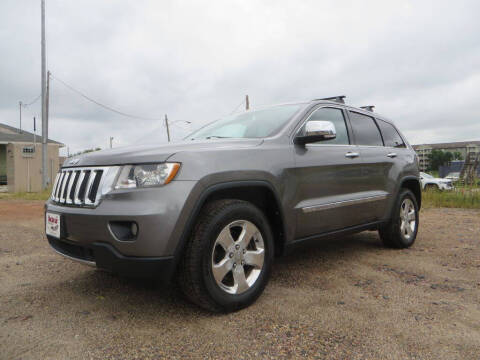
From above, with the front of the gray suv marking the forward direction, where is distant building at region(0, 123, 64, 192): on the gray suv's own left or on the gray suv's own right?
on the gray suv's own right

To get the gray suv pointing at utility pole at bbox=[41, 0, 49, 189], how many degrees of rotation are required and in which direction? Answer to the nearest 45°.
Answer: approximately 90° to its right

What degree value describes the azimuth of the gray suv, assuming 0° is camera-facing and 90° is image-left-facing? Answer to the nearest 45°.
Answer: approximately 45°
